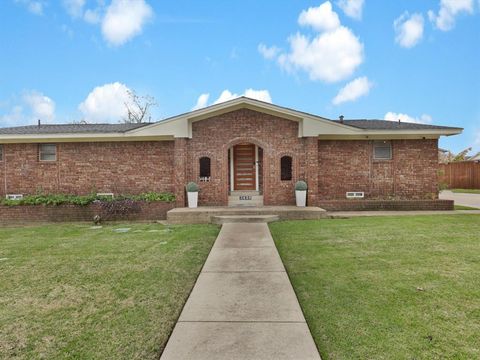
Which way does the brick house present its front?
toward the camera

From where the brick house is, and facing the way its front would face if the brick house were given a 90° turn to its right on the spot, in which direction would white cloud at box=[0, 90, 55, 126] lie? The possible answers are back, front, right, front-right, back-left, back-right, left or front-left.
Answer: front-right

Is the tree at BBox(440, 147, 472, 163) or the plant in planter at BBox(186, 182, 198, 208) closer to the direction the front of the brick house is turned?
the plant in planter

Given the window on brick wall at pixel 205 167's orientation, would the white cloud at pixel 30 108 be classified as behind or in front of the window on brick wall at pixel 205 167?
behind

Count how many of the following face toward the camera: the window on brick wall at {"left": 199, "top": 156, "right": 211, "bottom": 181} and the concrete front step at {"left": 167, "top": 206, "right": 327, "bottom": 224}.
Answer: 2

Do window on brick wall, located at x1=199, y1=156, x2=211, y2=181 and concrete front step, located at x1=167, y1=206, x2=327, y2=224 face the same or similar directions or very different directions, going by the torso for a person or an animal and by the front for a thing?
same or similar directions

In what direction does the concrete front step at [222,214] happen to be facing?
toward the camera

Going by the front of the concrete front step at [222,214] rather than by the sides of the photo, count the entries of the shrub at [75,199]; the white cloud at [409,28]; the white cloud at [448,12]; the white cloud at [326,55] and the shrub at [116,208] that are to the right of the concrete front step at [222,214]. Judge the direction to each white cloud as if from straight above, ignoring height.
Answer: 2

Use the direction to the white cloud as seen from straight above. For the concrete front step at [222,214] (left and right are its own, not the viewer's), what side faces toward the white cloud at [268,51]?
back

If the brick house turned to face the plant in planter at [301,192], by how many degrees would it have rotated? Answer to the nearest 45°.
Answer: approximately 45° to its left

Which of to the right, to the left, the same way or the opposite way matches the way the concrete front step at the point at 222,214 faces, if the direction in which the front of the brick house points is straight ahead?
the same way

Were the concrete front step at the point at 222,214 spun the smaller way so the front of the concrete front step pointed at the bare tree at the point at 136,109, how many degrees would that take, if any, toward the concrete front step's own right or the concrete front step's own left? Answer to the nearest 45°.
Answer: approximately 135° to the concrete front step's own right
